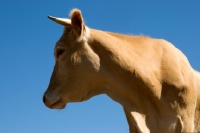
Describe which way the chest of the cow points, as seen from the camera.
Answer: to the viewer's left
